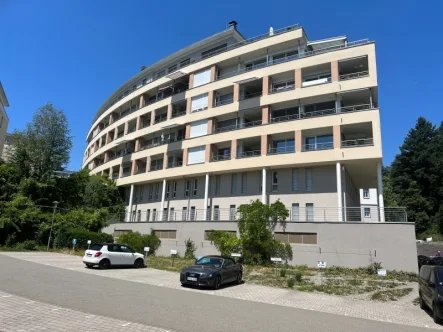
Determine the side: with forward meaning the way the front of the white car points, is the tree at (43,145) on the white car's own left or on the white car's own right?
on the white car's own left

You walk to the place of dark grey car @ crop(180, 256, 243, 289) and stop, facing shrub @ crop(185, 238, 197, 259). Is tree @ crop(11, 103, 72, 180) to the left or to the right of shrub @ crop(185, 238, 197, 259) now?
left

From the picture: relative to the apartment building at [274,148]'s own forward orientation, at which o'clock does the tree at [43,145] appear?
The tree is roughly at 2 o'clock from the apartment building.
